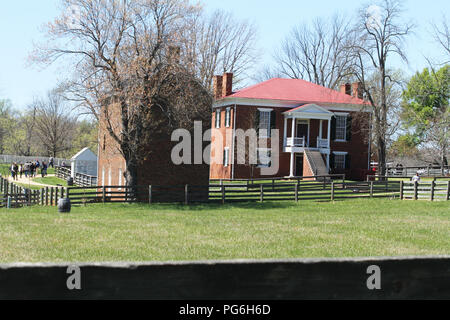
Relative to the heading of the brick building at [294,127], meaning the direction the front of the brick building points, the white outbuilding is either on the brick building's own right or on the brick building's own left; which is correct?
on the brick building's own right

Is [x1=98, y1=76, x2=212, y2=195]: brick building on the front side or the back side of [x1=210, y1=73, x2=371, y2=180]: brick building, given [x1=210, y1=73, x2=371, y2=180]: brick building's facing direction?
on the front side

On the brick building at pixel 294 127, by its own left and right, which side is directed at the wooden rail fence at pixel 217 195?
front

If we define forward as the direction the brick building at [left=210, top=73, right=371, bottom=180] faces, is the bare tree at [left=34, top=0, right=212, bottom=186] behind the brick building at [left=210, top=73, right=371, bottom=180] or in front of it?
in front

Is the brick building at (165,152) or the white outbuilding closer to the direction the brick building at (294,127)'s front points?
the brick building

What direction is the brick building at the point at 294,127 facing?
toward the camera

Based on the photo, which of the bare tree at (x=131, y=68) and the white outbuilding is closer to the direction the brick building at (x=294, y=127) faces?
the bare tree
